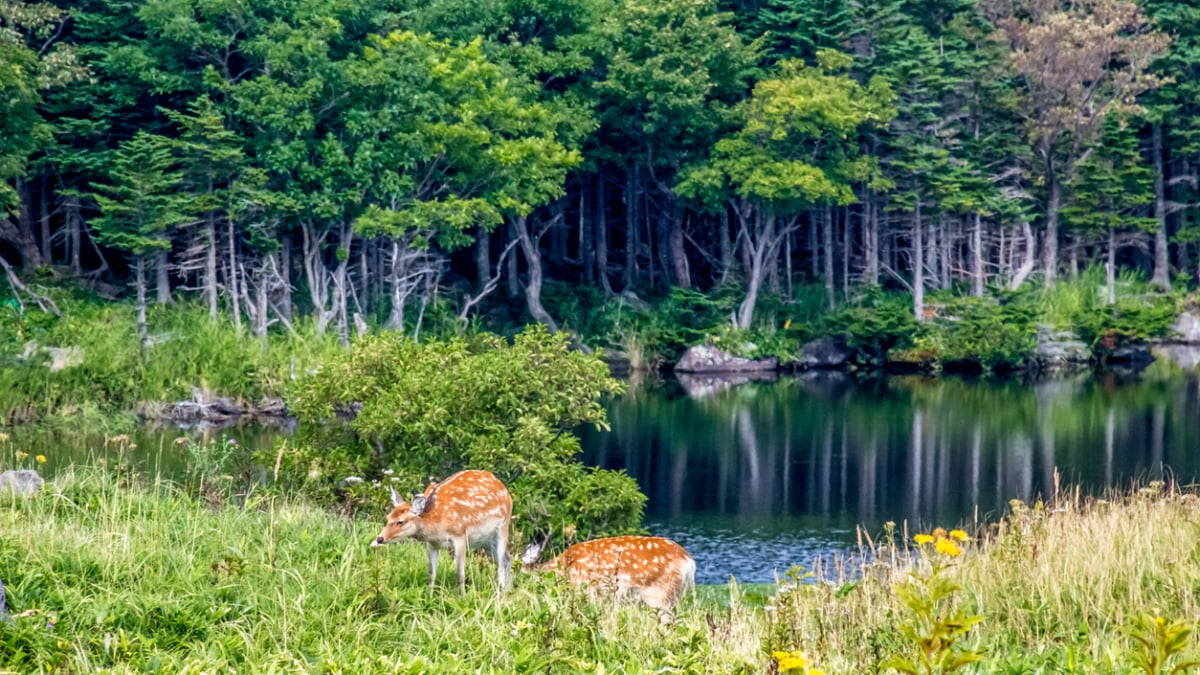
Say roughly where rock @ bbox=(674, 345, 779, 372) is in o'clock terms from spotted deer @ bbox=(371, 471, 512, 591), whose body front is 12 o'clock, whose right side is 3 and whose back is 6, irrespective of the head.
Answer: The rock is roughly at 5 o'clock from the spotted deer.

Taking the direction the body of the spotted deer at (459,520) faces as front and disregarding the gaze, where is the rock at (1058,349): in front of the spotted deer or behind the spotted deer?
behind

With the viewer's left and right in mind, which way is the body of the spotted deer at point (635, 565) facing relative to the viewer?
facing to the left of the viewer

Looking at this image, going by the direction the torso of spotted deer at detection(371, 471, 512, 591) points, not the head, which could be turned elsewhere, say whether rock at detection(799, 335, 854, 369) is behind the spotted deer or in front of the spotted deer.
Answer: behind

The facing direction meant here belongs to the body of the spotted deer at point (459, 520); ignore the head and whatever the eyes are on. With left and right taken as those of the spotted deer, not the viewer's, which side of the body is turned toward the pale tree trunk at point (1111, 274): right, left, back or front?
back

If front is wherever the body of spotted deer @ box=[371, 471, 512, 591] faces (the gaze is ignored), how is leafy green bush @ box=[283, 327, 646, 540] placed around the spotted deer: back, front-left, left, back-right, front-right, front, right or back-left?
back-right

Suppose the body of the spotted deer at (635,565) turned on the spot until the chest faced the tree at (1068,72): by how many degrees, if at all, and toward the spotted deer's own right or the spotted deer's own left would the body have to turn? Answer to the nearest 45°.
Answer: approximately 135° to the spotted deer's own right

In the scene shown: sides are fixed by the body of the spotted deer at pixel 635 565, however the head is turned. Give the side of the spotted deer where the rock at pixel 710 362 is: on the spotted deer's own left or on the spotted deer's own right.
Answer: on the spotted deer's own right
